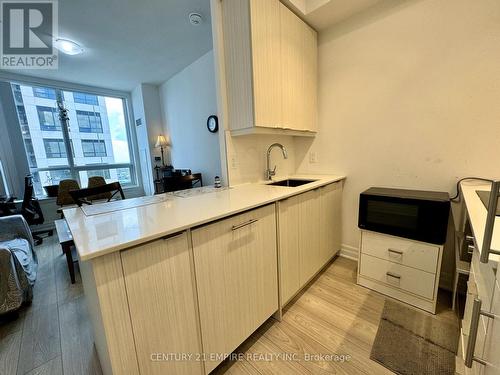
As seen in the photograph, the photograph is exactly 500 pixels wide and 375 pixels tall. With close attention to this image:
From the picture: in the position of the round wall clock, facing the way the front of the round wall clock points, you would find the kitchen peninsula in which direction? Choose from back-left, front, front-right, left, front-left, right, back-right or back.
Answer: front-left

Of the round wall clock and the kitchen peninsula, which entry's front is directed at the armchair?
the round wall clock

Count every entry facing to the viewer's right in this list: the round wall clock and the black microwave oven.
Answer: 0

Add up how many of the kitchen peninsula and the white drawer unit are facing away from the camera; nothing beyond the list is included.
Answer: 0

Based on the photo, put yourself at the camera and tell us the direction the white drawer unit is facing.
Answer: facing the viewer and to the left of the viewer

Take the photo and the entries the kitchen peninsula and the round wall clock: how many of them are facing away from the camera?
0

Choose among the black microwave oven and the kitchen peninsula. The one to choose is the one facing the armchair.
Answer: the black microwave oven

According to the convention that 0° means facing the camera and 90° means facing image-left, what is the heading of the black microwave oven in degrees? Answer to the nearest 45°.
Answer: approximately 45°

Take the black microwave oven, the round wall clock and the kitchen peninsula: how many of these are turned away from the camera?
0

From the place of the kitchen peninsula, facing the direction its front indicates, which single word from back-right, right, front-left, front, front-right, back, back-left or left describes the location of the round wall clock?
back-left

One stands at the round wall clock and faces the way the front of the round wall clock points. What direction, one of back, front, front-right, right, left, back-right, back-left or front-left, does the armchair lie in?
front

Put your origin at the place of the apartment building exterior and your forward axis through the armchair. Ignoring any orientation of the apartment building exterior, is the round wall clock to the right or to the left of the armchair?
left

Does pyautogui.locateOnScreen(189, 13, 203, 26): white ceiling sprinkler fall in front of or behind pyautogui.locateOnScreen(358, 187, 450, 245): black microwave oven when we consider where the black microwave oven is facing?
in front

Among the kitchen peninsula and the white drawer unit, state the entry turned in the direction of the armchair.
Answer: the white drawer unit

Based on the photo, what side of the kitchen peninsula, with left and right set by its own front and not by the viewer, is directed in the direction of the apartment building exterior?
back

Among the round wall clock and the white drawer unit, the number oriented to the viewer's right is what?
0
